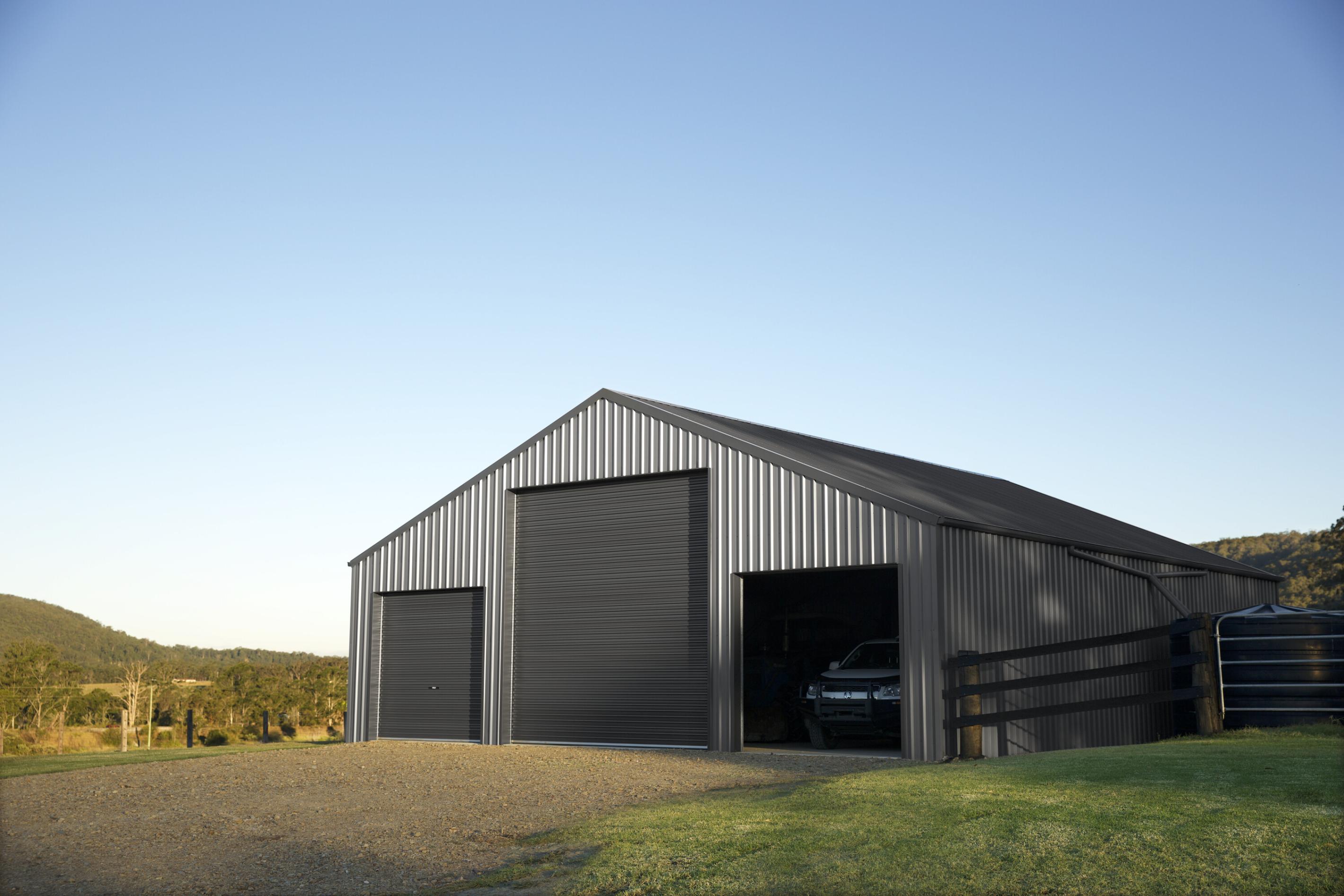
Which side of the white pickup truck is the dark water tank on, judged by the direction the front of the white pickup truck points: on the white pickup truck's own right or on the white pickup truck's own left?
on the white pickup truck's own left

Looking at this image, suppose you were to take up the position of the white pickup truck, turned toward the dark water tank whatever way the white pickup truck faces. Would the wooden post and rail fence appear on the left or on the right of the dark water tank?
right

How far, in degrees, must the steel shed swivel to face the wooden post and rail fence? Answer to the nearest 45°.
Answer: approximately 90° to its left

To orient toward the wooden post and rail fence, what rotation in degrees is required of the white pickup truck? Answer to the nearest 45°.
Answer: approximately 90° to its left

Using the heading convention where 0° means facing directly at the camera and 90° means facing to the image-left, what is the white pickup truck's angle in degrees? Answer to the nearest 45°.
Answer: approximately 45°

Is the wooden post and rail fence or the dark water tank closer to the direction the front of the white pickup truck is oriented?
the wooden post and rail fence

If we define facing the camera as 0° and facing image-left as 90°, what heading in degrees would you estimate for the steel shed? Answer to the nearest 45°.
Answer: approximately 45°
